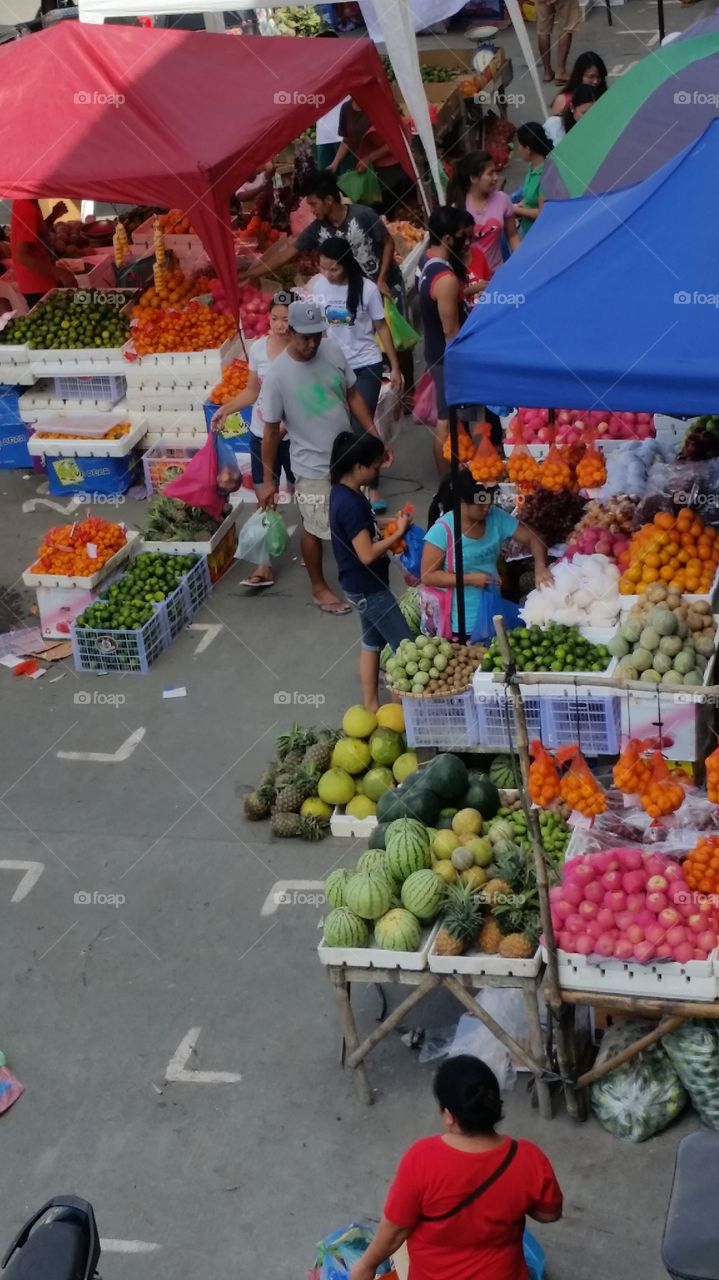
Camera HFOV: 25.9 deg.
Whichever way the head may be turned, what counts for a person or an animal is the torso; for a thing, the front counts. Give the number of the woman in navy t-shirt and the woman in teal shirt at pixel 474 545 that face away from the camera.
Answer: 0

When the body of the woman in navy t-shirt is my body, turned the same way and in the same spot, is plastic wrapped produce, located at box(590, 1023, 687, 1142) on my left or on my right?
on my right

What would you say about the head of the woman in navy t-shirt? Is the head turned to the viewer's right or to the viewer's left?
to the viewer's right

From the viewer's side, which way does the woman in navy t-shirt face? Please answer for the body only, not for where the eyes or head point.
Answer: to the viewer's right

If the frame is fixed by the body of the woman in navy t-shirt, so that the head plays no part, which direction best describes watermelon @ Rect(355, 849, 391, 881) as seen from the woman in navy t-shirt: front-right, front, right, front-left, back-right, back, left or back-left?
right

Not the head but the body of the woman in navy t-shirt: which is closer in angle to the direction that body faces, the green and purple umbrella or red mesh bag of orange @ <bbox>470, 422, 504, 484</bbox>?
the red mesh bag of orange

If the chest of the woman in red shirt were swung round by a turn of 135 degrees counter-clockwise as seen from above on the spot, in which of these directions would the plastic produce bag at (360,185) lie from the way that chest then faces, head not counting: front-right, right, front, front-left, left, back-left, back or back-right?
back-right

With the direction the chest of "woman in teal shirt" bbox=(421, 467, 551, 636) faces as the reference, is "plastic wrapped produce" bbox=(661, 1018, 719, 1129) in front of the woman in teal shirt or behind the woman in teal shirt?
in front

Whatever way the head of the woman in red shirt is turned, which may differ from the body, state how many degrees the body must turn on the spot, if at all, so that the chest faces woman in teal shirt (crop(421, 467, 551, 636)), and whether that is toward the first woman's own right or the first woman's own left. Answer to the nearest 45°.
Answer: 0° — they already face them

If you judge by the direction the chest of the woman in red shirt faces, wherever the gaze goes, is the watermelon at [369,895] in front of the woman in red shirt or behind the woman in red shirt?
in front

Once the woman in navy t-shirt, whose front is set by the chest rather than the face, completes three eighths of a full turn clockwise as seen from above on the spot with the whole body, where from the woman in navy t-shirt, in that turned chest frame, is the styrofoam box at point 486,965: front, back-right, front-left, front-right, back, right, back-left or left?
front-left

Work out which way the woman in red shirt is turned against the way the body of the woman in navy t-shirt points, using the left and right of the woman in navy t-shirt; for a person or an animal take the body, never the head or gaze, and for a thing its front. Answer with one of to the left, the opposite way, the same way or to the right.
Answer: to the left

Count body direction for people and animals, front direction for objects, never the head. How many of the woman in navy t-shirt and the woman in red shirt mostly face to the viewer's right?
1

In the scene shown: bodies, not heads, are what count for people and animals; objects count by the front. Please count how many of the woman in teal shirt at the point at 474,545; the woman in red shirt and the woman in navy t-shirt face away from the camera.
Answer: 1

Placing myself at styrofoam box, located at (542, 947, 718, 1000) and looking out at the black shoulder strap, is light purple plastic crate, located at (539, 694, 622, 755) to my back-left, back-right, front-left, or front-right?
back-right

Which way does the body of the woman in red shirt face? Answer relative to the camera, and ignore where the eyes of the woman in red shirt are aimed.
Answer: away from the camera

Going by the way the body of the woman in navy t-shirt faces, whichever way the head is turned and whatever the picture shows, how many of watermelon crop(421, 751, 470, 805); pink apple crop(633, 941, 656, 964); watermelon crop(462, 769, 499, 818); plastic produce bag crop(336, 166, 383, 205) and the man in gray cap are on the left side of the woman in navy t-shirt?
2

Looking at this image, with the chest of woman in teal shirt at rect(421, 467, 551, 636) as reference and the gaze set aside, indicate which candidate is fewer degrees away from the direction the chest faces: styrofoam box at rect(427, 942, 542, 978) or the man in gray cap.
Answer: the styrofoam box
